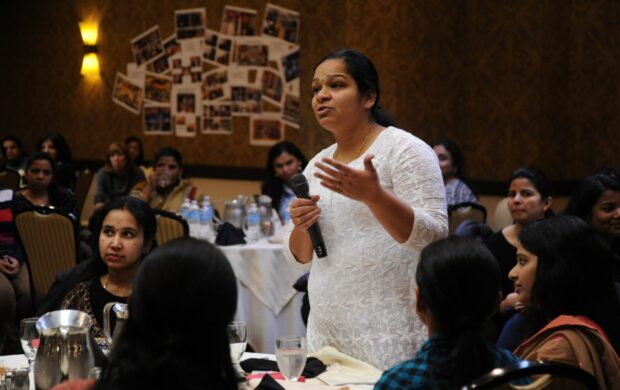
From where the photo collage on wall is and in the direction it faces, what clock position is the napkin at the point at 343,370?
The napkin is roughly at 12 o'clock from the photo collage on wall.

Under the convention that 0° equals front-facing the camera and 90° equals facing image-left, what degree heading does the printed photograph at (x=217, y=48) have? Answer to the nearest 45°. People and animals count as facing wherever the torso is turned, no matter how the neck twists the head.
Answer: approximately 0°

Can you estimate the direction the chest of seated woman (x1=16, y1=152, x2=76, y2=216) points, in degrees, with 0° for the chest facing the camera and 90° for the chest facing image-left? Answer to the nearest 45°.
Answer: approximately 0°

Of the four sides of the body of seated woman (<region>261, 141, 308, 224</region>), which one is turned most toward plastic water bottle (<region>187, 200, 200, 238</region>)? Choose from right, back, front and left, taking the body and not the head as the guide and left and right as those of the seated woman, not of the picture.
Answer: right

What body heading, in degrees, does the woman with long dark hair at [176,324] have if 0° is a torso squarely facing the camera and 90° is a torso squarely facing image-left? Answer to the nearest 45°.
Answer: approximately 180°

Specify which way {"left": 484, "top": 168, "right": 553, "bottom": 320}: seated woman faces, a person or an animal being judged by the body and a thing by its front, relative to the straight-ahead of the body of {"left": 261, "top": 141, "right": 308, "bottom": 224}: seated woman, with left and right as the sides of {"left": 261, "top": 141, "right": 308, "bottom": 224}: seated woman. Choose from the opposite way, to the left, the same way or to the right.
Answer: to the right
